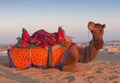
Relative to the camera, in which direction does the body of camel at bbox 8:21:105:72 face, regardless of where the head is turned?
to the viewer's right
